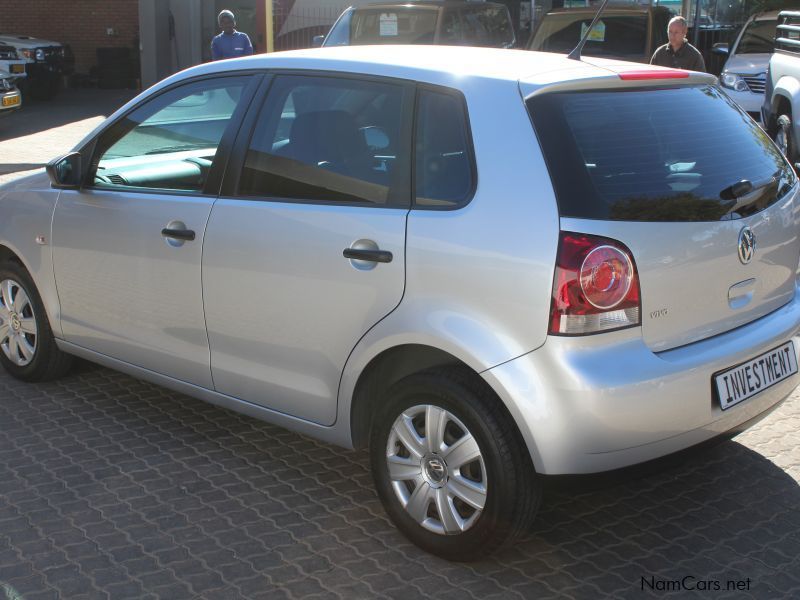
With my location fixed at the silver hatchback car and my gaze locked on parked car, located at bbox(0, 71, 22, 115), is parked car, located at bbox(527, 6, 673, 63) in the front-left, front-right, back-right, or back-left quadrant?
front-right

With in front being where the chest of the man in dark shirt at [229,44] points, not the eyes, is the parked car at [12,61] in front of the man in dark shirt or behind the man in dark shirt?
behind

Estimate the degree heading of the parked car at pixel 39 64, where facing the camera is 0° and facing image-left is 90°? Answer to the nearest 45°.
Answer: approximately 315°

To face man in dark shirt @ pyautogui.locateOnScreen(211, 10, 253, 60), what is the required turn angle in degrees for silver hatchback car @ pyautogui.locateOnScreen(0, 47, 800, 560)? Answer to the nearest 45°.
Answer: approximately 45° to its right

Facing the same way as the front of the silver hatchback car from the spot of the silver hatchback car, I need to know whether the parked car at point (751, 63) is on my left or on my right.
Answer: on my right

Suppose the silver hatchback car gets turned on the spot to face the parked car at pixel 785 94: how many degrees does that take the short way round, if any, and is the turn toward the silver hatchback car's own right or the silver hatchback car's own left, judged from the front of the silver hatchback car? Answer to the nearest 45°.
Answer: approximately 90° to the silver hatchback car's own right

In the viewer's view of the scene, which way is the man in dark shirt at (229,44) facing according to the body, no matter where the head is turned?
toward the camera

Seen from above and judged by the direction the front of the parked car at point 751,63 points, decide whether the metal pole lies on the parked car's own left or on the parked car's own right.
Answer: on the parked car's own right

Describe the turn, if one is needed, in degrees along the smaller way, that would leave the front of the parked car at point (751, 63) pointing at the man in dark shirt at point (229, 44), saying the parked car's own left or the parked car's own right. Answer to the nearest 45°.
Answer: approximately 45° to the parked car's own right

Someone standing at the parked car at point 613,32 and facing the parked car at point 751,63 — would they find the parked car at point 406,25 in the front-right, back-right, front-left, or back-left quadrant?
back-right

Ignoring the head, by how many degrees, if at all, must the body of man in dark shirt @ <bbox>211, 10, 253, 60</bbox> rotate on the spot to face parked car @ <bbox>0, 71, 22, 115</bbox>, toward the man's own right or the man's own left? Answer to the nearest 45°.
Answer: approximately 90° to the man's own right

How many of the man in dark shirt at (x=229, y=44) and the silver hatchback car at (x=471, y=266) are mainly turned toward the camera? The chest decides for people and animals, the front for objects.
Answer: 1

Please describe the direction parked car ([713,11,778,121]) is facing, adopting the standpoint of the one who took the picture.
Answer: facing the viewer and to the left of the viewer

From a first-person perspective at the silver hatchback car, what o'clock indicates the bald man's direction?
The bald man is roughly at 2 o'clock from the silver hatchback car.

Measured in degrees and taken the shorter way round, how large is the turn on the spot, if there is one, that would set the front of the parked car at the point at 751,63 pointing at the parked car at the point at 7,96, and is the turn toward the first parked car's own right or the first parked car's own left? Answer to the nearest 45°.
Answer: approximately 45° to the first parked car's own right
